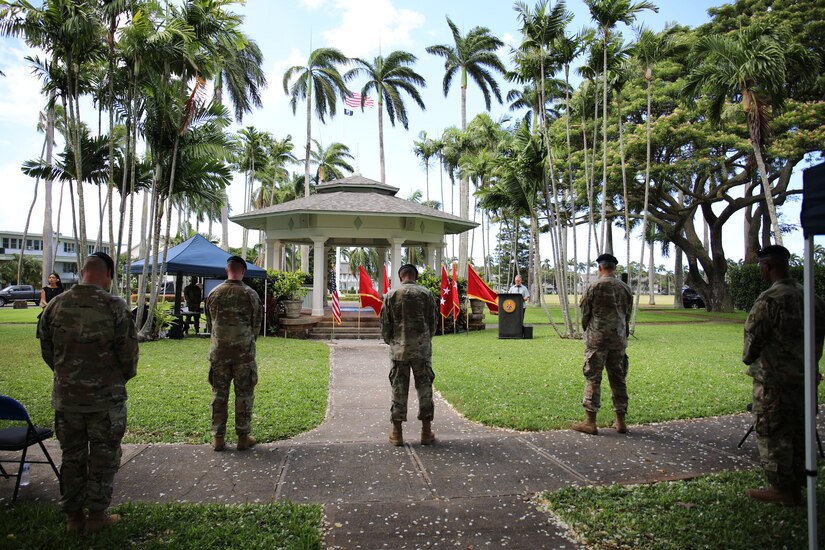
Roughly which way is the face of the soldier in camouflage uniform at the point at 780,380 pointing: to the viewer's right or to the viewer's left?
to the viewer's left

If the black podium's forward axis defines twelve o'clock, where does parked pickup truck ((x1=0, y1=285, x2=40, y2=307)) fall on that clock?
The parked pickup truck is roughly at 4 o'clock from the black podium.

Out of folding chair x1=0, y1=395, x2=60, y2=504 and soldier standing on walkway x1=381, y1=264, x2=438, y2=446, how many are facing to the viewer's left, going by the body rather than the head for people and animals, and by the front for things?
0

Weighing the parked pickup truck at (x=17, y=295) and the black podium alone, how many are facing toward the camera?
1

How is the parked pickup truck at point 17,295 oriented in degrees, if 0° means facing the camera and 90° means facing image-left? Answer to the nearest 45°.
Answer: approximately 90°

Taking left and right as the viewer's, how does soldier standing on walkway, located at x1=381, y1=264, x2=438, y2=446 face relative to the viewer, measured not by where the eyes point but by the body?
facing away from the viewer

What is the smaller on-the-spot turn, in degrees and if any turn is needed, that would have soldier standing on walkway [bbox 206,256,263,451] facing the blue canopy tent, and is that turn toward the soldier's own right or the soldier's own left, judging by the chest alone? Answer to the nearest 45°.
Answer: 0° — they already face it

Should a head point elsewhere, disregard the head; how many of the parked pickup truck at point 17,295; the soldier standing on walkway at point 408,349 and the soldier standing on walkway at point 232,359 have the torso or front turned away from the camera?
2

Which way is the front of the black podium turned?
toward the camera

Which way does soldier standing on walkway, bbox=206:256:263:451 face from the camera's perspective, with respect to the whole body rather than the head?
away from the camera

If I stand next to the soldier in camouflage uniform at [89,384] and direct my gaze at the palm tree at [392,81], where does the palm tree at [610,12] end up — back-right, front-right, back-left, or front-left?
front-right

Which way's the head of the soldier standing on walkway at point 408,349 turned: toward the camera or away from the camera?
away from the camera

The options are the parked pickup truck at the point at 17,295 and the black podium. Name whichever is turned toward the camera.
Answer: the black podium

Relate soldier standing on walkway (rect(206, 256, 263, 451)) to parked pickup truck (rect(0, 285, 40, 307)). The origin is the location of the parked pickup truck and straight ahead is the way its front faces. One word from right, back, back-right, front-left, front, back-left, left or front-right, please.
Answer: left

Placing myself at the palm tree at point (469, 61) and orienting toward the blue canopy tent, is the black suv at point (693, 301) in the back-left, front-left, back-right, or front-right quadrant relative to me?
back-left

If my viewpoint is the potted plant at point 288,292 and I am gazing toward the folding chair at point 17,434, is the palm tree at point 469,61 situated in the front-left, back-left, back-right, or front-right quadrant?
back-left

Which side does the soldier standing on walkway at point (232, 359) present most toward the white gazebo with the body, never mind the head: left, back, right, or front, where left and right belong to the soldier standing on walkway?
front
